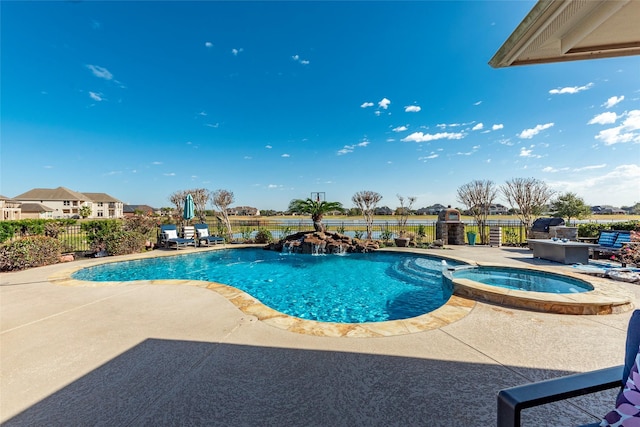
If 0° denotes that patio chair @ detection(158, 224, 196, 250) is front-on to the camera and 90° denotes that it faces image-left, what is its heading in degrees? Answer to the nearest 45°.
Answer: approximately 315°

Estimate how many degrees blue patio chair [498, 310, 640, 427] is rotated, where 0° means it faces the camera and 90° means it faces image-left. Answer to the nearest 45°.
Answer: approximately 45°

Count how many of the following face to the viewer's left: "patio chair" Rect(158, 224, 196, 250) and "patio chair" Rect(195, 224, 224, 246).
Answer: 0

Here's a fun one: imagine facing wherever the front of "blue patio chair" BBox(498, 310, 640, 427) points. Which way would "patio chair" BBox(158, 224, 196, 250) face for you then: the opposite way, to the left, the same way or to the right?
the opposite way

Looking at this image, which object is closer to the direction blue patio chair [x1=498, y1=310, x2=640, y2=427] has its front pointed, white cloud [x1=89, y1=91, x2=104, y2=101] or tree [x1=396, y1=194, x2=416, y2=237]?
the white cloud

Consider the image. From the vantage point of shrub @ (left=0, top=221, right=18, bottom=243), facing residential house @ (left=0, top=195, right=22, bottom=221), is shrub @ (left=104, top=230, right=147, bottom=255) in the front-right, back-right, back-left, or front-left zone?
back-right

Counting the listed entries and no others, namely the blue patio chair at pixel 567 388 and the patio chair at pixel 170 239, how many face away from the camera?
0

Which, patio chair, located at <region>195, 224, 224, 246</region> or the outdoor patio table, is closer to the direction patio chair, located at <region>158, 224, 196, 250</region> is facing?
the outdoor patio table

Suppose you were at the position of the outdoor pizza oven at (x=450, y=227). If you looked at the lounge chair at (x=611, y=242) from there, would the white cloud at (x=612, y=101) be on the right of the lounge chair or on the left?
left
